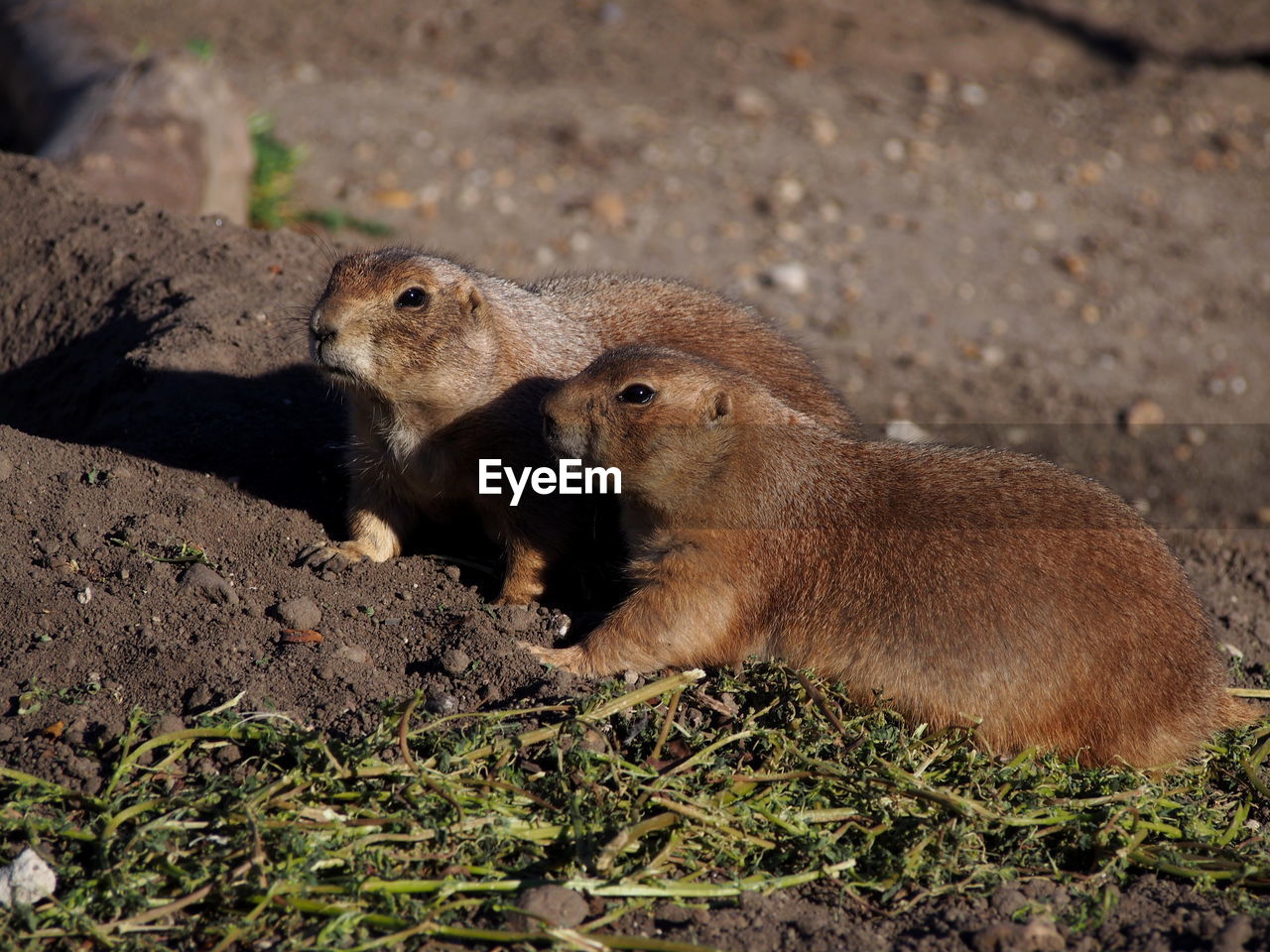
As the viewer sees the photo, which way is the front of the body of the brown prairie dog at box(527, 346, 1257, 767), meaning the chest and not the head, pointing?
to the viewer's left

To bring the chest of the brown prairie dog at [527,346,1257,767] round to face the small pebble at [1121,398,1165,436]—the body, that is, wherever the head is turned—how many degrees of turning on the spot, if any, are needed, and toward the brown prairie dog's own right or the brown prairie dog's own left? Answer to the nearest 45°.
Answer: approximately 90° to the brown prairie dog's own right

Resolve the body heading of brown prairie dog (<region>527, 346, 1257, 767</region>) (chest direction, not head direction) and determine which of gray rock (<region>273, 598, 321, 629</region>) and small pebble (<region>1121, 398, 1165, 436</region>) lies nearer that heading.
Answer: the gray rock

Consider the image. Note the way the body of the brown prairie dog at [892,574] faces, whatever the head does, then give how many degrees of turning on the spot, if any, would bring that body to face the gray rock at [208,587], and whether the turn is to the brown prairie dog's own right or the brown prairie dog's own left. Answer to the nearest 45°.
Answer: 0° — it already faces it

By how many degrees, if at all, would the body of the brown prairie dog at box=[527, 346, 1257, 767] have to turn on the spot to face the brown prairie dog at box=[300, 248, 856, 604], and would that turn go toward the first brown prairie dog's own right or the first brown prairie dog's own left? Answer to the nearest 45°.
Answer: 0° — it already faces it

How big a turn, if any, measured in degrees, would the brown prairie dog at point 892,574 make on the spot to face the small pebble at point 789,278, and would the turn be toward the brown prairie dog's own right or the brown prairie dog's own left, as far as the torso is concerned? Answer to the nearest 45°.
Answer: approximately 90° to the brown prairie dog's own right

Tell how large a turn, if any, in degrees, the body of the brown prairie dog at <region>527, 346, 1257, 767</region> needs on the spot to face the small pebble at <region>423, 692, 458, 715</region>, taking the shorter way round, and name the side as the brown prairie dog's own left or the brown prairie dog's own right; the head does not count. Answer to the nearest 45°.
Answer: approximately 45° to the brown prairie dog's own left

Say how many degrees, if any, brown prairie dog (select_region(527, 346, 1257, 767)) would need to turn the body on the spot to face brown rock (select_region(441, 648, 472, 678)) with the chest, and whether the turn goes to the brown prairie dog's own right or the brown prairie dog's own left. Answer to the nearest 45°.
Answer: approximately 45° to the brown prairie dog's own left
